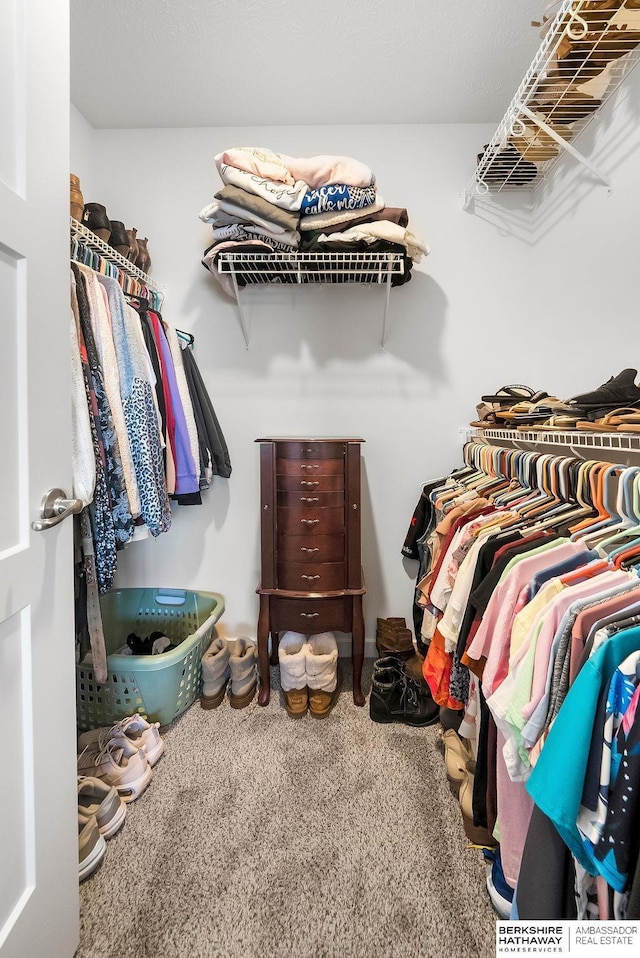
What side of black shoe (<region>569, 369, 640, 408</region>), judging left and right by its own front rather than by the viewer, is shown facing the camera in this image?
left

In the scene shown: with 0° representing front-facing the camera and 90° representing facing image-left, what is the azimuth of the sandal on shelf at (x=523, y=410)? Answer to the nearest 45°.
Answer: approximately 90°

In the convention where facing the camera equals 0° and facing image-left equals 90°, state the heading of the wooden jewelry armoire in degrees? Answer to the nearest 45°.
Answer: approximately 0°

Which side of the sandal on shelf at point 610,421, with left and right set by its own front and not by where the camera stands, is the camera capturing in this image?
left

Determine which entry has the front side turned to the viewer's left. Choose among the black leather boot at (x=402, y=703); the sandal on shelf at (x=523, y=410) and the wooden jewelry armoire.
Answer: the sandal on shelf

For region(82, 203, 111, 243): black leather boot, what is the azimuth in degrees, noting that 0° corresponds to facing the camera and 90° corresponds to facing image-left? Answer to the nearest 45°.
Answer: approximately 315°

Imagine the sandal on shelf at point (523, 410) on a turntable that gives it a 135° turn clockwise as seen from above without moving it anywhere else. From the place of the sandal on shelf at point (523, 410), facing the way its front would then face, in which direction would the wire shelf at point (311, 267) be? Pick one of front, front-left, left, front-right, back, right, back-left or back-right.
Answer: back-left

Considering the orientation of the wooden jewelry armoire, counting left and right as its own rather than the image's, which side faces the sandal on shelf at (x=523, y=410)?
left

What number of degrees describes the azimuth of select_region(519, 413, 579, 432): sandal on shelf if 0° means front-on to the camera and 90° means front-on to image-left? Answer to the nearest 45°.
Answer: approximately 90°
